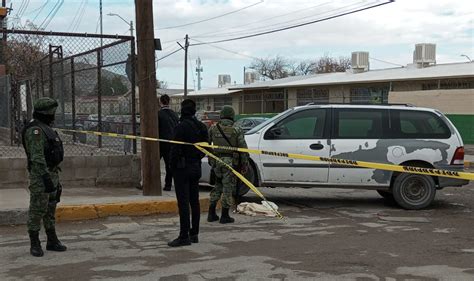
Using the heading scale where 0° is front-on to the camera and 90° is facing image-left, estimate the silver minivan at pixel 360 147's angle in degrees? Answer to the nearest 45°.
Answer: approximately 90°

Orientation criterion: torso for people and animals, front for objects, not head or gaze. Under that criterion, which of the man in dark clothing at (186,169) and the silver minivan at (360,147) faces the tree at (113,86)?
the silver minivan

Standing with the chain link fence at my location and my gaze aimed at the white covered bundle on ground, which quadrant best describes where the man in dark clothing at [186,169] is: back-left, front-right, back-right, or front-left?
front-right

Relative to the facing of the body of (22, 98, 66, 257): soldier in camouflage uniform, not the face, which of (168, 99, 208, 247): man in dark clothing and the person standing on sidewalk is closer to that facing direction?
the man in dark clothing

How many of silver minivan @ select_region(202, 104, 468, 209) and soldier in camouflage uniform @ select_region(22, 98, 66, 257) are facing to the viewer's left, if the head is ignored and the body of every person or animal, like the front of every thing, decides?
1

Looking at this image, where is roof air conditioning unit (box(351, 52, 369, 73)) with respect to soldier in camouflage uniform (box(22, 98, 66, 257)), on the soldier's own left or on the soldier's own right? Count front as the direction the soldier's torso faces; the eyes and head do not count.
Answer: on the soldier's own left

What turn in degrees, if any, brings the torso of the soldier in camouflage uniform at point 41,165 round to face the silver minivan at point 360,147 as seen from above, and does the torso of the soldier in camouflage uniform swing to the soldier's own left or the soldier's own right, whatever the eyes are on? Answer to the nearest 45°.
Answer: approximately 45° to the soldier's own left

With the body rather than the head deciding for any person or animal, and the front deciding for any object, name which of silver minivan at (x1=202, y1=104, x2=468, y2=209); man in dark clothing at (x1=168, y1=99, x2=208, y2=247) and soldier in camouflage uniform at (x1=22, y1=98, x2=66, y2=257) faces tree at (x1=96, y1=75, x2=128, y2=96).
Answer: the man in dark clothing

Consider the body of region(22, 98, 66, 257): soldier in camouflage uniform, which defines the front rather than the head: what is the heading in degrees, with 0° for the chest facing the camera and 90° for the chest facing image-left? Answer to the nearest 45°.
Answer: approximately 315°

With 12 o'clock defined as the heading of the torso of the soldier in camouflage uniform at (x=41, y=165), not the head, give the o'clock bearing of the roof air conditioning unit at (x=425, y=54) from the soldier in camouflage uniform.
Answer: The roof air conditioning unit is roughly at 9 o'clock from the soldier in camouflage uniform.

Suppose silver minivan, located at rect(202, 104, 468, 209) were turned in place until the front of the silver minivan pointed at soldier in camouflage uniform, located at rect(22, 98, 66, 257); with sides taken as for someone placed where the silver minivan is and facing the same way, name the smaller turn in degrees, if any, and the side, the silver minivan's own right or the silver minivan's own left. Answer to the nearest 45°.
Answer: approximately 45° to the silver minivan's own left

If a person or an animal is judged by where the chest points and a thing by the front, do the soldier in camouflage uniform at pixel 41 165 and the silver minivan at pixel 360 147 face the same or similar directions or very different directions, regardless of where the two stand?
very different directions

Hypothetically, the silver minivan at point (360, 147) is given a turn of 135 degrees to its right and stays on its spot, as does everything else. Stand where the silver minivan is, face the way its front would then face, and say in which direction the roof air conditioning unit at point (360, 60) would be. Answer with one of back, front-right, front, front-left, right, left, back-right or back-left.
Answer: front-left

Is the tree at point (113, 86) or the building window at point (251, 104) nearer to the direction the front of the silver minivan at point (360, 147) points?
the tree

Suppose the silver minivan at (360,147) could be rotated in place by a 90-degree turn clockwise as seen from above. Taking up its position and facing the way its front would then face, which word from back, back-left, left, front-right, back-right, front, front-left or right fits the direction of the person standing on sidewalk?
left
